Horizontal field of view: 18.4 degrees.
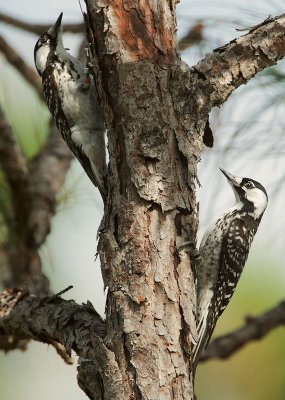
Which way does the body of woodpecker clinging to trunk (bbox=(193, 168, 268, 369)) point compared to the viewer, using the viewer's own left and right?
facing to the left of the viewer

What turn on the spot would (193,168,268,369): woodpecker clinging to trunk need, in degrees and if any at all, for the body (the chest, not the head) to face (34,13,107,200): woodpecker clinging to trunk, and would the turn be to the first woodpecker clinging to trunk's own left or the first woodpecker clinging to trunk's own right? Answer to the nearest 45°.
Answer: approximately 45° to the first woodpecker clinging to trunk's own left

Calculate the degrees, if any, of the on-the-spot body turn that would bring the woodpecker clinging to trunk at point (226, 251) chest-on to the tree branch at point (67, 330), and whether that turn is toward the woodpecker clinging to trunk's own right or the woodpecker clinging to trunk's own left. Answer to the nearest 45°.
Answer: approximately 45° to the woodpecker clinging to trunk's own left

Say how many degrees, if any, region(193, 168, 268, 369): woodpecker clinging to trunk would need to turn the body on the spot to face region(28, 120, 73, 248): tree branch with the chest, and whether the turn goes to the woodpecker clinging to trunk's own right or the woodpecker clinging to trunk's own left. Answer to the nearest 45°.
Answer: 0° — it already faces it
